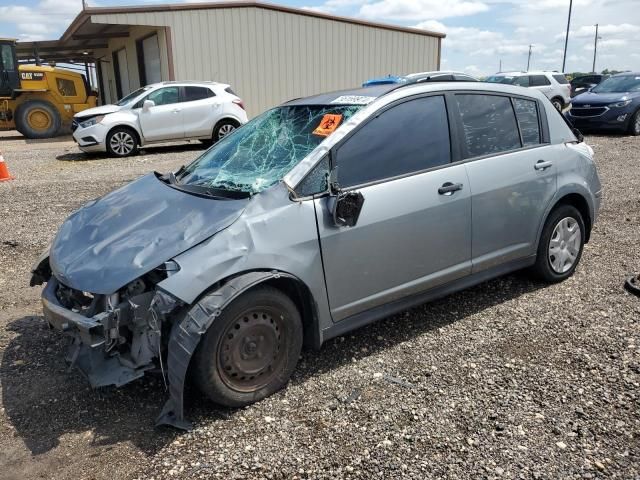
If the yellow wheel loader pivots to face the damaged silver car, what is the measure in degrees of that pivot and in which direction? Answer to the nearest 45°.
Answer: approximately 90° to its left

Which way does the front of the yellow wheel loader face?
to the viewer's left

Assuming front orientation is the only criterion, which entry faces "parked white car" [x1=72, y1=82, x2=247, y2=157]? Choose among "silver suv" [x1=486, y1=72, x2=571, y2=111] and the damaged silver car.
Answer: the silver suv

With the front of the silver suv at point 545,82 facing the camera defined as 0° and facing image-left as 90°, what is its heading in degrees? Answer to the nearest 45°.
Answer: approximately 45°

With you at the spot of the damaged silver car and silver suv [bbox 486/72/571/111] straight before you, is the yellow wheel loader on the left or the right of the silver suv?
left

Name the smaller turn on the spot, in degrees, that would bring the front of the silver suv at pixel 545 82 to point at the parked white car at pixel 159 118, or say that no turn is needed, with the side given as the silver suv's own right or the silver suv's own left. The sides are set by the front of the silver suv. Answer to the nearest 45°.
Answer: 0° — it already faces it

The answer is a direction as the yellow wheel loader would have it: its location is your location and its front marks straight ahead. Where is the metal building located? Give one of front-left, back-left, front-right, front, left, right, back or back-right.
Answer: back

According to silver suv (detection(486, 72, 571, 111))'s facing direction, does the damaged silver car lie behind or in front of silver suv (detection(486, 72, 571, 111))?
in front

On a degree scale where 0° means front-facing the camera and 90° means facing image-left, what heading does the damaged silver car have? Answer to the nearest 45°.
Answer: approximately 45°

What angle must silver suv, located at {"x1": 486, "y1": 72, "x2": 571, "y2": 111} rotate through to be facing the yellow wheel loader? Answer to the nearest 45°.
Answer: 0° — it already faces it

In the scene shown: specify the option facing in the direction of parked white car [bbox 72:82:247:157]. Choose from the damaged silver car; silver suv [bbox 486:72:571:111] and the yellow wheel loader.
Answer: the silver suv

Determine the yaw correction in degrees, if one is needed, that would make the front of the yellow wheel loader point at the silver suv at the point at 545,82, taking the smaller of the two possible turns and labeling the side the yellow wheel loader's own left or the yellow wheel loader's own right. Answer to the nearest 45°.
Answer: approximately 180°
